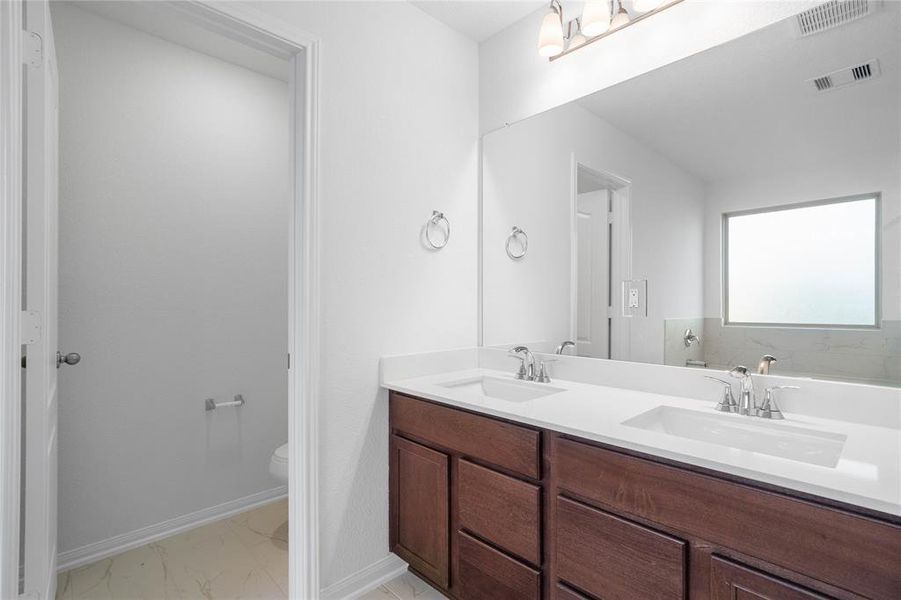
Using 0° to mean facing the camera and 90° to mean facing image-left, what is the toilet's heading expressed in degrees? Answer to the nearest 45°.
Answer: approximately 45°

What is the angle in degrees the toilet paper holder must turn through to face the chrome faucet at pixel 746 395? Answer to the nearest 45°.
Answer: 0° — it already faces it

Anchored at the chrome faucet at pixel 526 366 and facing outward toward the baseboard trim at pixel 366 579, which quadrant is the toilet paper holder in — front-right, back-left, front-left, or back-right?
front-right

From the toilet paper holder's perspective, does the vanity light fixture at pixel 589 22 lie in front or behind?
in front

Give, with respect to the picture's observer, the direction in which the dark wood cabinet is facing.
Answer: facing the viewer and to the left of the viewer

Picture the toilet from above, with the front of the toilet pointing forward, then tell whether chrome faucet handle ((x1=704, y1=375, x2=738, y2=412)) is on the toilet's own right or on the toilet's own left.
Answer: on the toilet's own left

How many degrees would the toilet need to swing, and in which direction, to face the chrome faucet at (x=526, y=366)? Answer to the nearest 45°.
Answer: approximately 90° to its left

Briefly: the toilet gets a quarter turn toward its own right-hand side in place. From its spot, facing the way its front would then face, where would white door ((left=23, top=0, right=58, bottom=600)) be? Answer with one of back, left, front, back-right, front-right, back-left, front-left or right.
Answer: left

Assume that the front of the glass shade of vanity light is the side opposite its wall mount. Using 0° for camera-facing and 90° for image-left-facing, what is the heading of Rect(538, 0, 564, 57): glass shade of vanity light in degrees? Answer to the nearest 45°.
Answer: approximately 45°

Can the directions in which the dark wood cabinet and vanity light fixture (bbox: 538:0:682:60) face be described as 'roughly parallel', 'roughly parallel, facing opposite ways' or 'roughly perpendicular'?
roughly parallel

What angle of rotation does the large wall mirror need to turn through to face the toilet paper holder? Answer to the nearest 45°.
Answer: approximately 45° to its right

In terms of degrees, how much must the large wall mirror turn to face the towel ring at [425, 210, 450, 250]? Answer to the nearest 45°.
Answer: approximately 45° to its right
